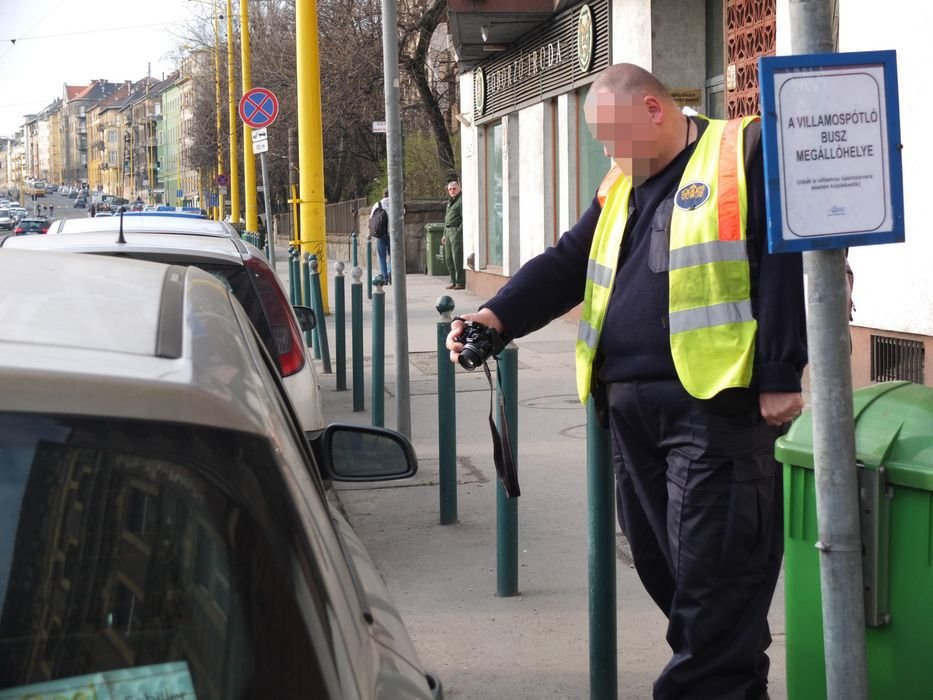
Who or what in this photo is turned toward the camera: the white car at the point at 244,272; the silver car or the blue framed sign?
the blue framed sign

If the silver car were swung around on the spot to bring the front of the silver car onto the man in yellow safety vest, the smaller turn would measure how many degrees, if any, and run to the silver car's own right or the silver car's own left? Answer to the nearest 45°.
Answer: approximately 45° to the silver car's own right

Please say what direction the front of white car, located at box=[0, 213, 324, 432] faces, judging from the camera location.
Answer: facing away from the viewer

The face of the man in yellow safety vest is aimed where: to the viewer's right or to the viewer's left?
to the viewer's left

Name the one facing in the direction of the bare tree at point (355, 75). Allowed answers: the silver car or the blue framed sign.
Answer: the silver car

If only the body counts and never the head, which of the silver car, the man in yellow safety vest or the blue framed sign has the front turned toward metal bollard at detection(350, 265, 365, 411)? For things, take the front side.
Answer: the silver car

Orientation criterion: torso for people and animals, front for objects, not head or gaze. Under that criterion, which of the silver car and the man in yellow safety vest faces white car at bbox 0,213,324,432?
the silver car

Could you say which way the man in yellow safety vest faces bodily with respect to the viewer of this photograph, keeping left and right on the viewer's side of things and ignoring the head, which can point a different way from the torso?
facing the viewer and to the left of the viewer

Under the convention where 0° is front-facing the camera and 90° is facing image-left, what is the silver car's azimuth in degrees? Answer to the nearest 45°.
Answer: approximately 180°

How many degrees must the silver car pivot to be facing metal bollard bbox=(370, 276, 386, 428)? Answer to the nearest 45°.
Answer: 0° — it already faces it

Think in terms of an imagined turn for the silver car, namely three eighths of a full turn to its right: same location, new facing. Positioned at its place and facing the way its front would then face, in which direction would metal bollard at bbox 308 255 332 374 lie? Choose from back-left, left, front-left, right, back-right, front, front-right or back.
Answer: back-left

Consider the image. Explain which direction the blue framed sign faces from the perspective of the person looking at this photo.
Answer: facing the viewer

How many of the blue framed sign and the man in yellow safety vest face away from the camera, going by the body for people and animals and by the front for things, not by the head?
0
